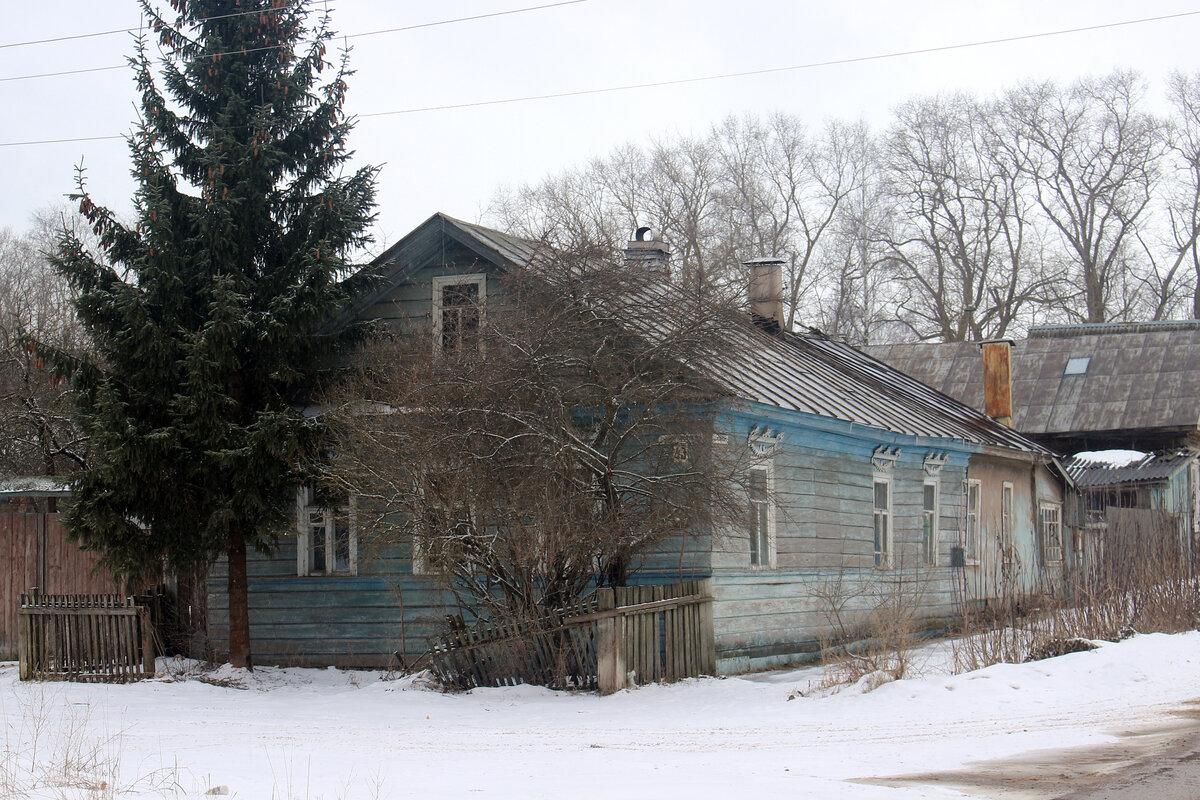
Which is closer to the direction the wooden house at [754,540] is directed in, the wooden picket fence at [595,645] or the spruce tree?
the wooden picket fence

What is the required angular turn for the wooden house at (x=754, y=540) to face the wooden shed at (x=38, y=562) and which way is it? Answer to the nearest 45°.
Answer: approximately 90° to its right

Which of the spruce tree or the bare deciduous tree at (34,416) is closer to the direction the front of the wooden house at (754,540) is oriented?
the spruce tree

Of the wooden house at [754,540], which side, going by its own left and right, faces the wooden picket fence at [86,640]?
right

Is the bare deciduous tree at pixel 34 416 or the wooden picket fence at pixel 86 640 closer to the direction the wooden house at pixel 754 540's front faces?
the wooden picket fence

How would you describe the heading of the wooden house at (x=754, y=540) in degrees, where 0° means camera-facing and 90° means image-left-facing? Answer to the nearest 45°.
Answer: approximately 0°
